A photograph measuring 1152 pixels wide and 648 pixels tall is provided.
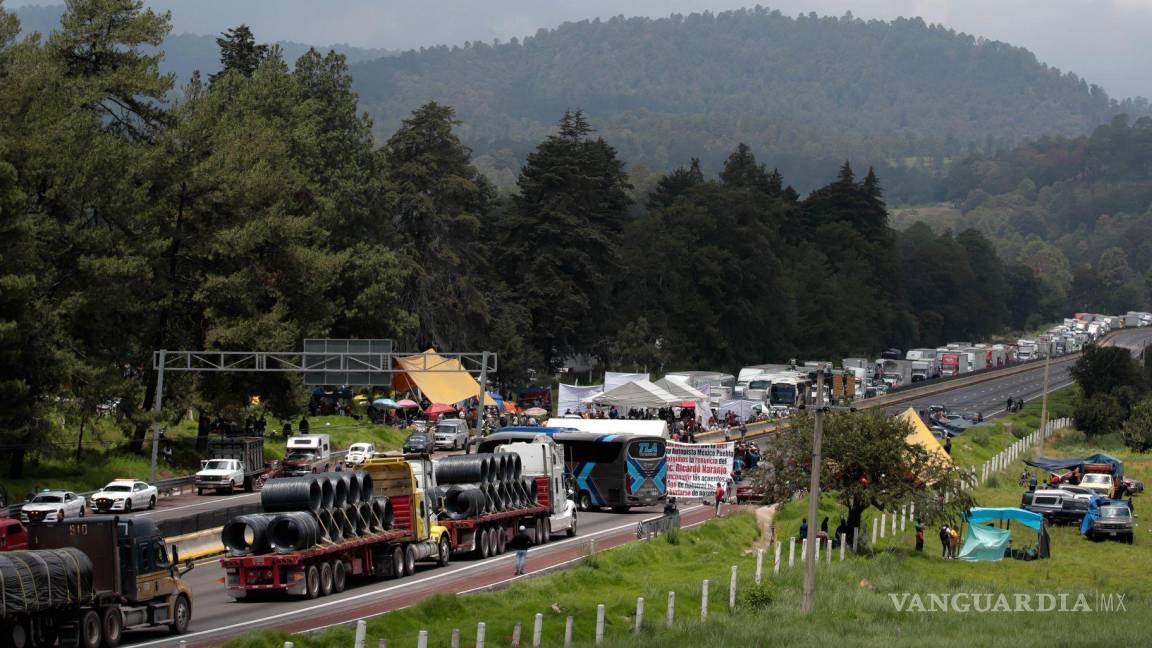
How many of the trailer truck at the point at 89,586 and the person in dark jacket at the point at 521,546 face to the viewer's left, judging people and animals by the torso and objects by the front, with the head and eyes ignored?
0

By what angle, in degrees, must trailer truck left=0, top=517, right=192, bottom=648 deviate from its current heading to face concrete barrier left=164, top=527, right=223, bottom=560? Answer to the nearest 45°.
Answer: approximately 45° to its left

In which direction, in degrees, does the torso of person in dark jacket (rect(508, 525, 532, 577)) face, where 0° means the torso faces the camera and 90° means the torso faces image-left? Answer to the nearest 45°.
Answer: approximately 180°

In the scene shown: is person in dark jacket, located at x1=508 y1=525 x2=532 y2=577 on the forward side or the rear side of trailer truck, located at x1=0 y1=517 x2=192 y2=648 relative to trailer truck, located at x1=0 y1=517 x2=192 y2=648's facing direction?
on the forward side

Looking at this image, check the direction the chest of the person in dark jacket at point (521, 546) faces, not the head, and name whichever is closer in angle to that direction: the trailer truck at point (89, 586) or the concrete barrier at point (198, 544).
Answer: the concrete barrier

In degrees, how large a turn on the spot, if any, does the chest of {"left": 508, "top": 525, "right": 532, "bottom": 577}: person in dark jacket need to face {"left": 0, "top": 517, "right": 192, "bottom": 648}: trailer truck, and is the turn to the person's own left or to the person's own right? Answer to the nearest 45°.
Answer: approximately 135° to the person's own left

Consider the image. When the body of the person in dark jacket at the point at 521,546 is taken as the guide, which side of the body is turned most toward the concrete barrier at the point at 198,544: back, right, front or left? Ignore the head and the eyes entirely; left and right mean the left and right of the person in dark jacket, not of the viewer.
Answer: left

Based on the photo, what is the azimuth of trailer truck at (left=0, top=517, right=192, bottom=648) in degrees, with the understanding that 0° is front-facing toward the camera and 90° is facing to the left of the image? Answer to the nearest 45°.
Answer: approximately 225°
